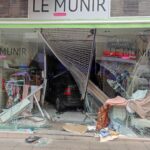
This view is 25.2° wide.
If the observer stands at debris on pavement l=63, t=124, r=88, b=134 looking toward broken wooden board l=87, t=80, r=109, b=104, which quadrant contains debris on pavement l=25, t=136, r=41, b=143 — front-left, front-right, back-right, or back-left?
back-left

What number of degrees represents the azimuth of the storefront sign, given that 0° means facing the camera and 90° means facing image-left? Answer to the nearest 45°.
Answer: approximately 0°

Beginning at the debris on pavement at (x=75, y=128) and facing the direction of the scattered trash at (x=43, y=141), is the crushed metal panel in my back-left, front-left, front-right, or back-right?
back-right
